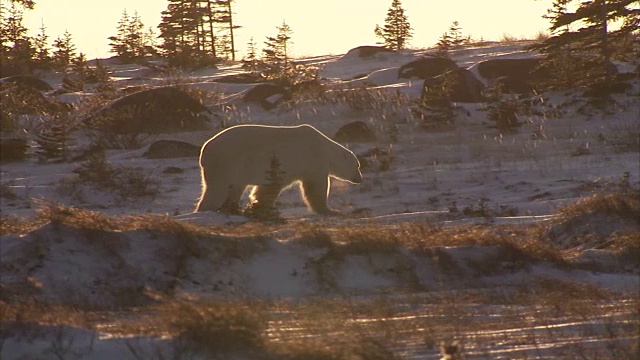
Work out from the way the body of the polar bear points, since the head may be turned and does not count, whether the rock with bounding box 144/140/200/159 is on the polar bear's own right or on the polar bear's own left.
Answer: on the polar bear's own left

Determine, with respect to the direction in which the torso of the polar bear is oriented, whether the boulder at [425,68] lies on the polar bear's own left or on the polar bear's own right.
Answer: on the polar bear's own left

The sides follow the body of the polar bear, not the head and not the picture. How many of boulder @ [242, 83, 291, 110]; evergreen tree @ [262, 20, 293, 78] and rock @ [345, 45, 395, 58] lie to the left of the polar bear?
3

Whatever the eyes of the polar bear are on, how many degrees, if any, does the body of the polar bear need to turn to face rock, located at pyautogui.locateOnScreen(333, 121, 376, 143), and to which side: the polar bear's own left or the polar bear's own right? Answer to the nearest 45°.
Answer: approximately 90° to the polar bear's own left

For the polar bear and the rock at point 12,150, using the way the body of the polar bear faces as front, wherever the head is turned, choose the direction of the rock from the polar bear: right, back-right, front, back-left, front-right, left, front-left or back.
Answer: back-left

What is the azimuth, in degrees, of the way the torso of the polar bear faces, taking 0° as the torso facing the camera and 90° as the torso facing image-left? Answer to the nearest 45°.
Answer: approximately 270°

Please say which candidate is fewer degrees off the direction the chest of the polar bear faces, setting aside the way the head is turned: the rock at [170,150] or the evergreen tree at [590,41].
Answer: the evergreen tree

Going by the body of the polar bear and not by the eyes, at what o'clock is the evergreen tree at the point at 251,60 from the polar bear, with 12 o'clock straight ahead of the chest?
The evergreen tree is roughly at 9 o'clock from the polar bear.

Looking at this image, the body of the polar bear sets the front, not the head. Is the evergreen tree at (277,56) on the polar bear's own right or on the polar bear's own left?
on the polar bear's own left

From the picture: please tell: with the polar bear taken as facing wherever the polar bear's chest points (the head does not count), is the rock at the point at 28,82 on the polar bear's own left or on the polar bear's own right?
on the polar bear's own left

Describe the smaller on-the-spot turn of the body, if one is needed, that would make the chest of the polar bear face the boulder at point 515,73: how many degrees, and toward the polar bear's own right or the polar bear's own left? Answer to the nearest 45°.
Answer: approximately 45° to the polar bear's own left

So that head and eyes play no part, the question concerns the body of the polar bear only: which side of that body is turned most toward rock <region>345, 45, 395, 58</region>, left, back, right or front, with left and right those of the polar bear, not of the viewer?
left
